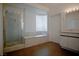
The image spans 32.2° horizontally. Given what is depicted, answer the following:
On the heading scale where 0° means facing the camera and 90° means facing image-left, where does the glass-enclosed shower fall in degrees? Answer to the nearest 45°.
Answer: approximately 315°

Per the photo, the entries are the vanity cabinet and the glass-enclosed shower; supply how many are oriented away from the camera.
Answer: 0

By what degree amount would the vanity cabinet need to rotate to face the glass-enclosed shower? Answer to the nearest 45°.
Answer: approximately 45° to its right

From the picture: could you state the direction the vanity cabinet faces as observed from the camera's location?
facing the viewer and to the left of the viewer

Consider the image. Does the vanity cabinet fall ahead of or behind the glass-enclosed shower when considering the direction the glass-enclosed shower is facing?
ahead
